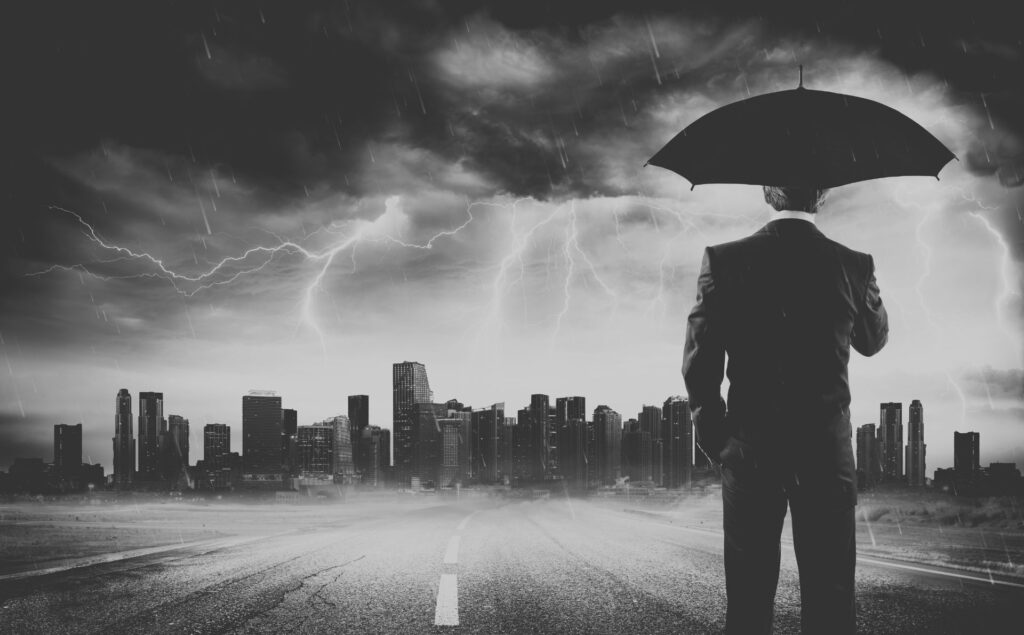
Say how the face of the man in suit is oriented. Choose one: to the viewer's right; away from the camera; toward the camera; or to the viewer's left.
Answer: away from the camera

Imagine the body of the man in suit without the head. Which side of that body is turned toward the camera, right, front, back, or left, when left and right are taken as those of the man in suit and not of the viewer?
back
